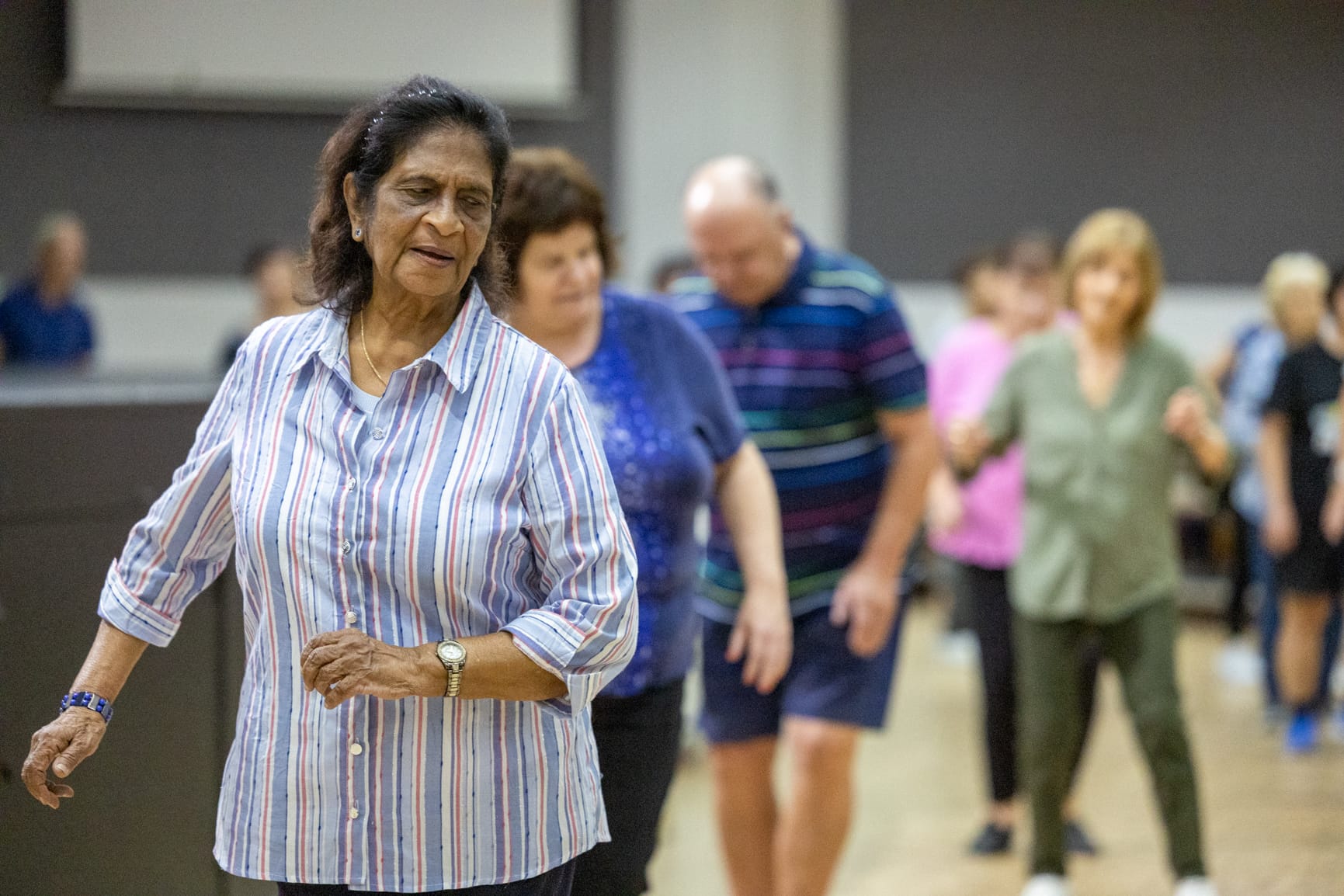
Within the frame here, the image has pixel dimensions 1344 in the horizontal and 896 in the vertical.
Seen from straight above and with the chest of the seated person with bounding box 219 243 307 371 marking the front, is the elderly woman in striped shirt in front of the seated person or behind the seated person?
in front

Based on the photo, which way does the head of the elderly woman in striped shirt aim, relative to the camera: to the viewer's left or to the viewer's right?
to the viewer's right

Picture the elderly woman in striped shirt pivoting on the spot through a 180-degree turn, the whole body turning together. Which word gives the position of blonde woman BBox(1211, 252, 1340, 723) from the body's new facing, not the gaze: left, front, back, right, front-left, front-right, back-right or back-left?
front-right

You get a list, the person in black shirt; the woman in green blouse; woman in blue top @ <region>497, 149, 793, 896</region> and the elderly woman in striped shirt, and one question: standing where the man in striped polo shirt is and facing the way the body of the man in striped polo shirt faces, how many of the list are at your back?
2

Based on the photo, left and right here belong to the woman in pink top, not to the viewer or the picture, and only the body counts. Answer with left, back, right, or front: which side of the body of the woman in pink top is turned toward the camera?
front

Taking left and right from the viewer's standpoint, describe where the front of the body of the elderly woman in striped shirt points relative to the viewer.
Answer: facing the viewer

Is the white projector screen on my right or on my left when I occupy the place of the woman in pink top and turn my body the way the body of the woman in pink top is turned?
on my right

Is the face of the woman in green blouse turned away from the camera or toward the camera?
toward the camera

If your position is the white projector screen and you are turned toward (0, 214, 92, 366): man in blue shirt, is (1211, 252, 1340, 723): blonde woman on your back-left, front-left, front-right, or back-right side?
back-left

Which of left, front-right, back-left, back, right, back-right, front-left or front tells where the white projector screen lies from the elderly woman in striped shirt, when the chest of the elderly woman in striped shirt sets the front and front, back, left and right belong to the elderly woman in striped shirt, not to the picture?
back

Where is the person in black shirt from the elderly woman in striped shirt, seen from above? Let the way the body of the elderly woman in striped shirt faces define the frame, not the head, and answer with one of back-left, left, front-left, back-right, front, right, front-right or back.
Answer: back-left

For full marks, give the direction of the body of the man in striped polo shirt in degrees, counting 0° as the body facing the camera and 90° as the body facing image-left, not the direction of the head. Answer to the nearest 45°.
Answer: approximately 45°
